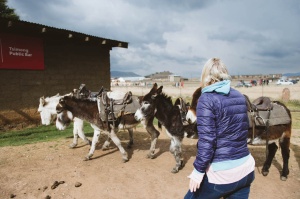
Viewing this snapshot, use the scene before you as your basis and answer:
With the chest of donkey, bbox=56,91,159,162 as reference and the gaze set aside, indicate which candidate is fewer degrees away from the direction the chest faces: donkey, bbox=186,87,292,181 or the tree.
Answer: the tree

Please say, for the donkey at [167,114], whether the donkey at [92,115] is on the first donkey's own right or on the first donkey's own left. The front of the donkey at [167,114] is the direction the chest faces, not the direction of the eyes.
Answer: on the first donkey's own right

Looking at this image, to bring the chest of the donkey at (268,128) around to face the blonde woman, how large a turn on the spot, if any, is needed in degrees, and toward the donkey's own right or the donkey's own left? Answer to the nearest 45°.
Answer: approximately 90° to the donkey's own left

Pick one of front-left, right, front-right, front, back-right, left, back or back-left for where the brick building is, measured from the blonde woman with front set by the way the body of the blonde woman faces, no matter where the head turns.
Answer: front

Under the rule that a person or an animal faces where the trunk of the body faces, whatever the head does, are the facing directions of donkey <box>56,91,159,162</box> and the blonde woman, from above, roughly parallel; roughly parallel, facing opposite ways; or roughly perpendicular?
roughly perpendicular

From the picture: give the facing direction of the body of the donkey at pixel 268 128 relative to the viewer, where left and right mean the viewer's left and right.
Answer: facing to the left of the viewer

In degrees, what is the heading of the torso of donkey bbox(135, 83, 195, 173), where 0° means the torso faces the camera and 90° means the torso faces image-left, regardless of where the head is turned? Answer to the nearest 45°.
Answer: approximately 45°

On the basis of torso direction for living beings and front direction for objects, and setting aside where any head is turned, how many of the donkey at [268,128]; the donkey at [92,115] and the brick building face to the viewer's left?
2

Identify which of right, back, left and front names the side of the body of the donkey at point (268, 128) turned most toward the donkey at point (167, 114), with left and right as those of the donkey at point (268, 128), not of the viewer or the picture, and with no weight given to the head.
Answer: front

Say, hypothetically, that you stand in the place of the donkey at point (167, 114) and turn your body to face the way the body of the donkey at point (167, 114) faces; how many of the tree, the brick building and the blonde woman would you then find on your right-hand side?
2

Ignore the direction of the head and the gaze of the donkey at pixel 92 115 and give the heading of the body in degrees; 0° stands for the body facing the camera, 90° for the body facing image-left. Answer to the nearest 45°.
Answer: approximately 90°

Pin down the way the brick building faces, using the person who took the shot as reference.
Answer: facing the viewer and to the right of the viewer

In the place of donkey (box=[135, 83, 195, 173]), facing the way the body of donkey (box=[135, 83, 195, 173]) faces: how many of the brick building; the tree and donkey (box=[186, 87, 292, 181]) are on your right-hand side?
2

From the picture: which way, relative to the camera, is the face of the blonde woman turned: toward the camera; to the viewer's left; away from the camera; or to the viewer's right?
away from the camera
